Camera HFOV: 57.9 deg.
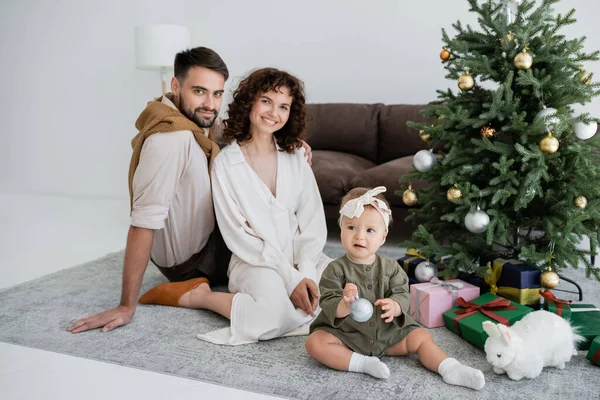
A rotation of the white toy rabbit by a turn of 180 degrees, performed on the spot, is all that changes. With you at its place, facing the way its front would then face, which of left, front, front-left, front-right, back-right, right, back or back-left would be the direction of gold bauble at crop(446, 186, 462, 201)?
left

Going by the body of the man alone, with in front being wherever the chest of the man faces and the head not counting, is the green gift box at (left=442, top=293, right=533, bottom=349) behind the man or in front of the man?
in front

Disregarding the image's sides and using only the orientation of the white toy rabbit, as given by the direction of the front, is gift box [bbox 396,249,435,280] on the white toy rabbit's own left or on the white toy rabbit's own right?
on the white toy rabbit's own right

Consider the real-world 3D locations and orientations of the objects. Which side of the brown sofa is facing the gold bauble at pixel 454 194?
front

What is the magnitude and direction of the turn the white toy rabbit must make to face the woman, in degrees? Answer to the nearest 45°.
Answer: approximately 45° to its right

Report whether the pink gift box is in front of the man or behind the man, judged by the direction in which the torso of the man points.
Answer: in front

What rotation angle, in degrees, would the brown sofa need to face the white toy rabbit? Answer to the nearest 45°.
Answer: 0° — it already faces it

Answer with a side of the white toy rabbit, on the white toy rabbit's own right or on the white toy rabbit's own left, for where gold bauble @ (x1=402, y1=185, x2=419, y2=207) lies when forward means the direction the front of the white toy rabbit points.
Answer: on the white toy rabbit's own right
